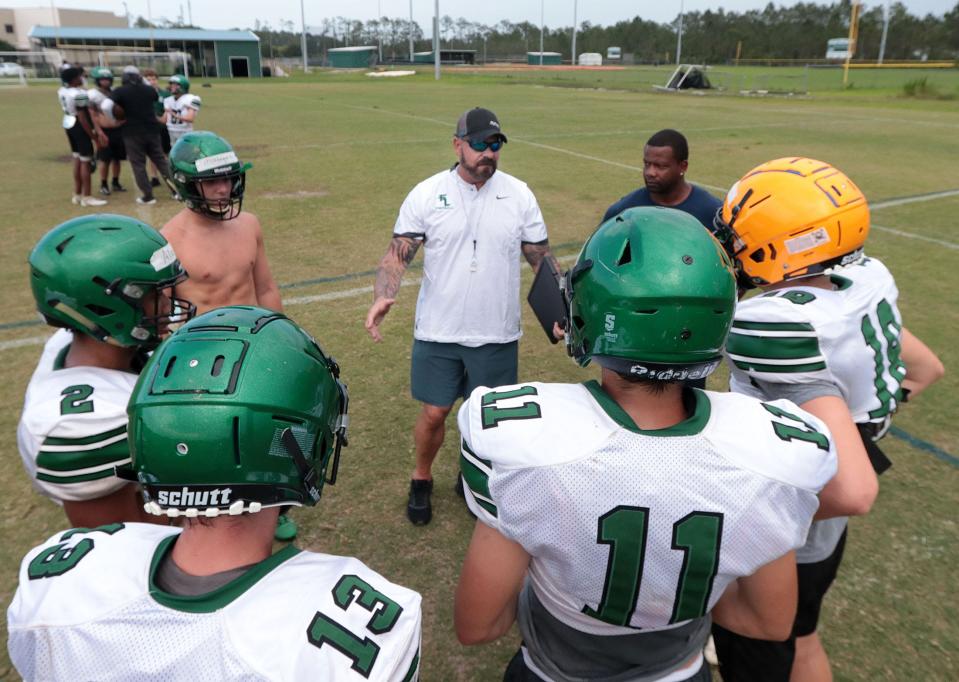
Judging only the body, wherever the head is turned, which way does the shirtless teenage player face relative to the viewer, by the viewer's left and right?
facing the viewer and to the right of the viewer

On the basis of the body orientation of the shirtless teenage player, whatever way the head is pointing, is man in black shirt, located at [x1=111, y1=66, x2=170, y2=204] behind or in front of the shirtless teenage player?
behind

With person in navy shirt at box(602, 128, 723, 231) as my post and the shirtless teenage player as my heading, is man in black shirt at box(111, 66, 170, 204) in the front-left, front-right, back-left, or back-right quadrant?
front-right

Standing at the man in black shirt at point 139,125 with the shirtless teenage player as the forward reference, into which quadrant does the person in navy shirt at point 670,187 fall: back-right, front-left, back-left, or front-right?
front-left

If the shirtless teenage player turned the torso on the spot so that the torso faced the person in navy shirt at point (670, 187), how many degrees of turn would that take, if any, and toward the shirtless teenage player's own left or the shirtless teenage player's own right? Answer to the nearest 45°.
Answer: approximately 45° to the shirtless teenage player's own left
